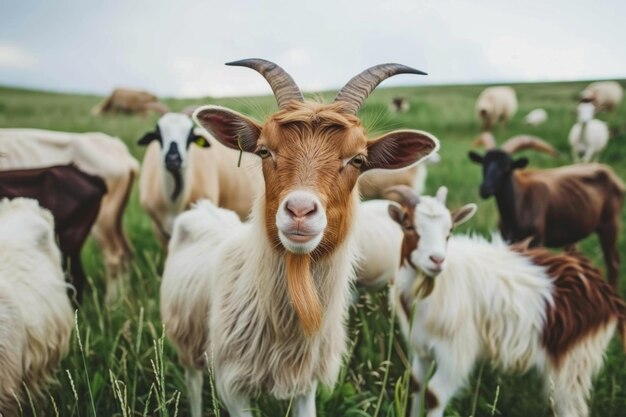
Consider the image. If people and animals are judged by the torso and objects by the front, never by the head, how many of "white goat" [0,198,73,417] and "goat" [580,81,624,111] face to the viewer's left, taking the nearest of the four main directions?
2

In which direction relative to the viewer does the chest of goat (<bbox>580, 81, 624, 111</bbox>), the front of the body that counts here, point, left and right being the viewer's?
facing to the left of the viewer

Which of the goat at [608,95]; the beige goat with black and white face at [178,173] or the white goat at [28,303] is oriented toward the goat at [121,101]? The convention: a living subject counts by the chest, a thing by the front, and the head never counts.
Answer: the goat at [608,95]

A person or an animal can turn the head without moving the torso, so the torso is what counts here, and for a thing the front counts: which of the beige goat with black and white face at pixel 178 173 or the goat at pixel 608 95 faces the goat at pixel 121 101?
the goat at pixel 608 95

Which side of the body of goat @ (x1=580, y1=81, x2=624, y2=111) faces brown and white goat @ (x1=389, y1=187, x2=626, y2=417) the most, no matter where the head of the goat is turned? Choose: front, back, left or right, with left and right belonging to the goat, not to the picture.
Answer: left

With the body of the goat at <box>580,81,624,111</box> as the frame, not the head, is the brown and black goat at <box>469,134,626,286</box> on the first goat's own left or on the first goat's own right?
on the first goat's own left

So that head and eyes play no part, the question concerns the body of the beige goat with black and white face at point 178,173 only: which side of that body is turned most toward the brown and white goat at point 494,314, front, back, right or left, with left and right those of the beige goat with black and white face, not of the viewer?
left

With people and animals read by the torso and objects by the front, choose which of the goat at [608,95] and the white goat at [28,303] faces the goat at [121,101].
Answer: the goat at [608,95]

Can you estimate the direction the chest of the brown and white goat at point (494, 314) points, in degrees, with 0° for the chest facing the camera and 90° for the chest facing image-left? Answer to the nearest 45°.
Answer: approximately 45°

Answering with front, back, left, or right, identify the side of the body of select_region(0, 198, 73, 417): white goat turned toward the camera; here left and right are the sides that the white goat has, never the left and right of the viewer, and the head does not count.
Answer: left

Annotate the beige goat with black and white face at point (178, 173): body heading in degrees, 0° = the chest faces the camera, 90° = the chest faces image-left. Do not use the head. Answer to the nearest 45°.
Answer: approximately 45°
